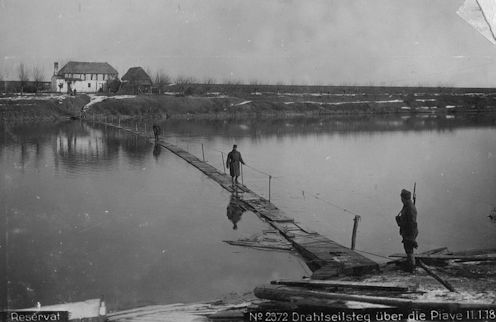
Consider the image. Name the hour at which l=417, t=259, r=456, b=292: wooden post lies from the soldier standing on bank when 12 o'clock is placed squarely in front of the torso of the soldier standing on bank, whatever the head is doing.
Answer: The wooden post is roughly at 8 o'clock from the soldier standing on bank.

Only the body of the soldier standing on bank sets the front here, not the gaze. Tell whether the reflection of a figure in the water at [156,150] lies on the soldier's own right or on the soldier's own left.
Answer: on the soldier's own right

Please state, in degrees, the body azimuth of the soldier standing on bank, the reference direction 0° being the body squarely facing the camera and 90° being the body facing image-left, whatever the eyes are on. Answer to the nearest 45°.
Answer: approximately 90°
